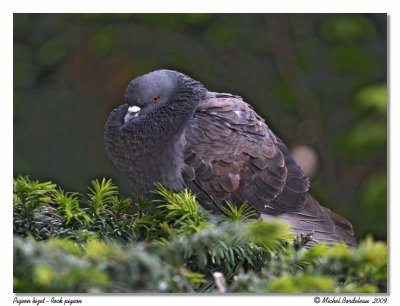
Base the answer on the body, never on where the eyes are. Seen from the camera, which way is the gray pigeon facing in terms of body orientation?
to the viewer's left
